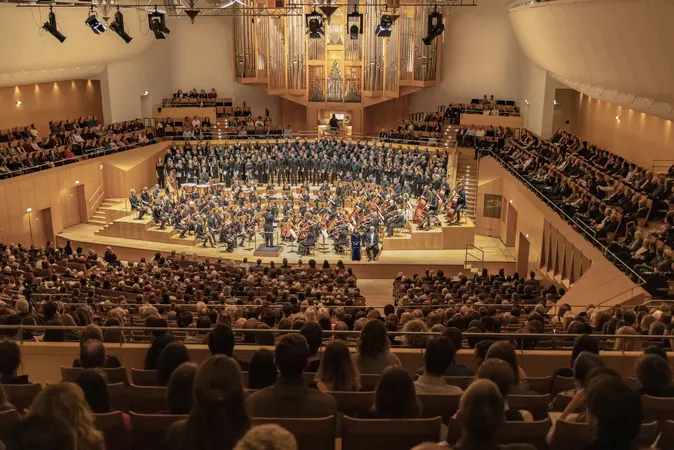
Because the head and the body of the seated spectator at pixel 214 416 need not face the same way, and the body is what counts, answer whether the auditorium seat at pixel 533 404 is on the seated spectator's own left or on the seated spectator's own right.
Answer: on the seated spectator's own right

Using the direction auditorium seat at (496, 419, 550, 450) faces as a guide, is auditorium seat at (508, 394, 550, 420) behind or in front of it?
in front

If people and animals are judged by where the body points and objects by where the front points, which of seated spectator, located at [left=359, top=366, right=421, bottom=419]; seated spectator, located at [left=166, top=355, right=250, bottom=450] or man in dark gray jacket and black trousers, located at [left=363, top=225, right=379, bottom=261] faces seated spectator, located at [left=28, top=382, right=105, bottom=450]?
the man in dark gray jacket and black trousers

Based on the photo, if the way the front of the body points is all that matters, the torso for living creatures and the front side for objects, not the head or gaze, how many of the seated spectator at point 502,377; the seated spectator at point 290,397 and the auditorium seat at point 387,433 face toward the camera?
0

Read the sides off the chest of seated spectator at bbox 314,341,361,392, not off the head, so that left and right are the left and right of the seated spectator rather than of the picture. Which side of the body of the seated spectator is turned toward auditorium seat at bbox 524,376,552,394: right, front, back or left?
right

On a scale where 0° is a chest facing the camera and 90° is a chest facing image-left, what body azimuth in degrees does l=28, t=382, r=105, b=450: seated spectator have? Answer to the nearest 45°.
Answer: approximately 180°

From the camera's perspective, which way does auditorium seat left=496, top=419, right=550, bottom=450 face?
away from the camera

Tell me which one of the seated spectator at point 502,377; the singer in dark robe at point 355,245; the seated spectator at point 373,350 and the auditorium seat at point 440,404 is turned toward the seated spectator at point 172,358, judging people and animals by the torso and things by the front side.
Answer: the singer in dark robe

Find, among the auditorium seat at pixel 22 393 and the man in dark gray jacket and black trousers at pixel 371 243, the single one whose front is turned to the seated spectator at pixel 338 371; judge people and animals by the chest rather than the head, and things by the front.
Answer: the man in dark gray jacket and black trousers

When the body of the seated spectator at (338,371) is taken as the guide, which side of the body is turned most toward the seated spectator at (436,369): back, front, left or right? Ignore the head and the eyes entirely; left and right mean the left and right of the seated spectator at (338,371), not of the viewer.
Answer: right

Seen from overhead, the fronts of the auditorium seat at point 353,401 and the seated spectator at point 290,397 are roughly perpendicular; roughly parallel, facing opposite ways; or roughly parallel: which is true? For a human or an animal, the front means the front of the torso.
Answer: roughly parallel

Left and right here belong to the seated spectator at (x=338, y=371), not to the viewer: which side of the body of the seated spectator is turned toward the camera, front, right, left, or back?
back

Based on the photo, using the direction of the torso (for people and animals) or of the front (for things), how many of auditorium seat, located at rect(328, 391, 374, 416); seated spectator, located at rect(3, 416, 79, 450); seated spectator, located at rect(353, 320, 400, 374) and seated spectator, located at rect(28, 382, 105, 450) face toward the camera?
0

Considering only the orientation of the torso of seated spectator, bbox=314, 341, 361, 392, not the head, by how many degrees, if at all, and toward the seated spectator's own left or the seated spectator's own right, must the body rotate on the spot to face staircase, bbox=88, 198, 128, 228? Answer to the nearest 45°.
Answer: approximately 45° to the seated spectator's own left

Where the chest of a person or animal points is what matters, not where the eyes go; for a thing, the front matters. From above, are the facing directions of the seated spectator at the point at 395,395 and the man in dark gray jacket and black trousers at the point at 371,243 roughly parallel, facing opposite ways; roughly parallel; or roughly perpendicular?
roughly parallel, facing opposite ways

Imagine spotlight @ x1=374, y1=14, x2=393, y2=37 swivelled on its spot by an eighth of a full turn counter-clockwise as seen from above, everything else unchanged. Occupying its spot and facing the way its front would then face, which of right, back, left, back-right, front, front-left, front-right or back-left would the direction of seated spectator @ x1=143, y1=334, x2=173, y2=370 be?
front

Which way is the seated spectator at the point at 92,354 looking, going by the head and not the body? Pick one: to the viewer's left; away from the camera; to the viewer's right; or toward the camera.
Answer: away from the camera

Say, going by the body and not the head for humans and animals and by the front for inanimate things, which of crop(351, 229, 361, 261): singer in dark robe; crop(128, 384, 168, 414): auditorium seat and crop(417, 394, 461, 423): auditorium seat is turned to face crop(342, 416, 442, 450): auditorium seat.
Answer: the singer in dark robe

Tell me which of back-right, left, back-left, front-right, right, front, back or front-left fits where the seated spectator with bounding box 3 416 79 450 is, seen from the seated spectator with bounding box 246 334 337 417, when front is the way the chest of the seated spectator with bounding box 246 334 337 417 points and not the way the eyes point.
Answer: back-left

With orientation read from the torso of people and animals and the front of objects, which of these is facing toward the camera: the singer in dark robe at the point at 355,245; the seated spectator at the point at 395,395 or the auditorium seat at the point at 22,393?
the singer in dark robe

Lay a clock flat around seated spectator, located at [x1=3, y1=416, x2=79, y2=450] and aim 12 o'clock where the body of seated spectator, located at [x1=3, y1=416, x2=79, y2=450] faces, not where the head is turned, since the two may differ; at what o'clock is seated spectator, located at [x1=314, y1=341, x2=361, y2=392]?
seated spectator, located at [x1=314, y1=341, x2=361, y2=392] is roughly at 2 o'clock from seated spectator, located at [x1=3, y1=416, x2=79, y2=450].

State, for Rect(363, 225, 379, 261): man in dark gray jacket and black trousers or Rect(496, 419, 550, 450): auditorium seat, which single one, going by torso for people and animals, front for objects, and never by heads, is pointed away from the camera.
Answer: the auditorium seat
